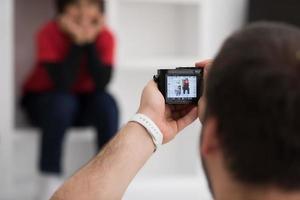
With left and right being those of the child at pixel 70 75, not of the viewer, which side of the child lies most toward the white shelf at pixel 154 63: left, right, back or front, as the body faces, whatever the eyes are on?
left

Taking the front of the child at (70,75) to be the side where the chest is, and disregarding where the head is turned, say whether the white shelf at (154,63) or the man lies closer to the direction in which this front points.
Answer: the man

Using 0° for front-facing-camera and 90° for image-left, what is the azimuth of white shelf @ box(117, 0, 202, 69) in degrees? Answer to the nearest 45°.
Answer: approximately 0°

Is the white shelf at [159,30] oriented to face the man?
yes

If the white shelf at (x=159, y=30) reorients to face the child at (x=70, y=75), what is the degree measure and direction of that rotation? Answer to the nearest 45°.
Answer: approximately 45° to its right

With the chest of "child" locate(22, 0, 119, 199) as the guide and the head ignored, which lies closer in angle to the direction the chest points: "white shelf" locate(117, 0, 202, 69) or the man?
the man

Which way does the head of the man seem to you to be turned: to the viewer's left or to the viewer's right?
to the viewer's left

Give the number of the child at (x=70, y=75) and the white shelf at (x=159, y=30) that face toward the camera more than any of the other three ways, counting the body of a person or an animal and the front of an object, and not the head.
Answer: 2
